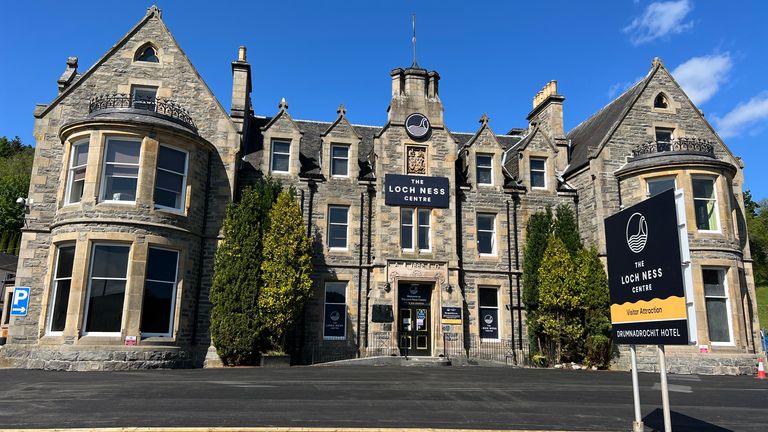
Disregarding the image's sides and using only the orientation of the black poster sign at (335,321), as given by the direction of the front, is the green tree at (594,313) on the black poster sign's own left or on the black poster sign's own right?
on the black poster sign's own left

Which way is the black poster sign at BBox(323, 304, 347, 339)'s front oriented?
toward the camera

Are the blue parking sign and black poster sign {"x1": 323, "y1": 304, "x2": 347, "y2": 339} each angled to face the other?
no

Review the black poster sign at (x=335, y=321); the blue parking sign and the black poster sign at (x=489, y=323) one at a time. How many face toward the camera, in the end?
3

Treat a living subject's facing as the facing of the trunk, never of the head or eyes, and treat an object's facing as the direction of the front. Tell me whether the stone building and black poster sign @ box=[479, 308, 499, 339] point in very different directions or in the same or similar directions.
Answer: same or similar directions

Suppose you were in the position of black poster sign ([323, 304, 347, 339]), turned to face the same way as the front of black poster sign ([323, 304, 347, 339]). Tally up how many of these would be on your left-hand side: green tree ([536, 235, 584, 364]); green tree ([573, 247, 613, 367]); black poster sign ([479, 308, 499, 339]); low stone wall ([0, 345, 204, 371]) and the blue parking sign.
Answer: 3

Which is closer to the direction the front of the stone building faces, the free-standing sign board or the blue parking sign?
the free-standing sign board

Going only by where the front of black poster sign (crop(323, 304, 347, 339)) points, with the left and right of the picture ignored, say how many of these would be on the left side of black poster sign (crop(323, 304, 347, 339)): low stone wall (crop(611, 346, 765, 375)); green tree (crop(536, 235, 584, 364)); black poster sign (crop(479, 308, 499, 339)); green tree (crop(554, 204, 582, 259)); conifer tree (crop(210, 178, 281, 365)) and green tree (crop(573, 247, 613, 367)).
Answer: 5

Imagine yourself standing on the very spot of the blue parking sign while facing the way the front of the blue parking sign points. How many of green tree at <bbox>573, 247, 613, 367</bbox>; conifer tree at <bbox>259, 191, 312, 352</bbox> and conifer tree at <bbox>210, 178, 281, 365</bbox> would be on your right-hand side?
0

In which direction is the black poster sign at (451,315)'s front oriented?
toward the camera

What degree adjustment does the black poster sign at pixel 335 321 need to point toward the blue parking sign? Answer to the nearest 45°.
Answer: approximately 90° to its right

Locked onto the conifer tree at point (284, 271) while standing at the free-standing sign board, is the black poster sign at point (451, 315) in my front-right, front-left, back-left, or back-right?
front-right

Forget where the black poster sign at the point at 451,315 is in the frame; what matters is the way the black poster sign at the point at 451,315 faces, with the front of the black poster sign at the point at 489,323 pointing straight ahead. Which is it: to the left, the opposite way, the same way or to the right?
the same way

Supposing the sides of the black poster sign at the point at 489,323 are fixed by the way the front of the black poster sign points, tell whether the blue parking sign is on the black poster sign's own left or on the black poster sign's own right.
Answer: on the black poster sign's own right

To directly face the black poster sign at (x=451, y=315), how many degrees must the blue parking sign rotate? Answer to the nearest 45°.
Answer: approximately 90° to its left

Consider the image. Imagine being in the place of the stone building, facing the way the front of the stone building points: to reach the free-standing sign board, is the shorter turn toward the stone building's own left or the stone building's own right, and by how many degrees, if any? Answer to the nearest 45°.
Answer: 0° — it already faces it

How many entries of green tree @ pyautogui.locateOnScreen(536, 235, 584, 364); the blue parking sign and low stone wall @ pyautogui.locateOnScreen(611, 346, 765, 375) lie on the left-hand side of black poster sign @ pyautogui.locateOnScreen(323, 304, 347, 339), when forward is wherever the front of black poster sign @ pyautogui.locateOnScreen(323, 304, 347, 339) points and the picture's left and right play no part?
2

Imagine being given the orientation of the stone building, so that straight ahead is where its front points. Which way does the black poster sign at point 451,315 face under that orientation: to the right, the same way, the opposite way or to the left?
the same way

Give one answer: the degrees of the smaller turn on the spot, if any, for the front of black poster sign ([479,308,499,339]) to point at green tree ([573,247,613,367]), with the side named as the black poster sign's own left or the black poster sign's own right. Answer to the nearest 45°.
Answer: approximately 90° to the black poster sign's own left

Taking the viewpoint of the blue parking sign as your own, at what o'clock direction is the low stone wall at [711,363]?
The low stone wall is roughly at 10 o'clock from the blue parking sign.
